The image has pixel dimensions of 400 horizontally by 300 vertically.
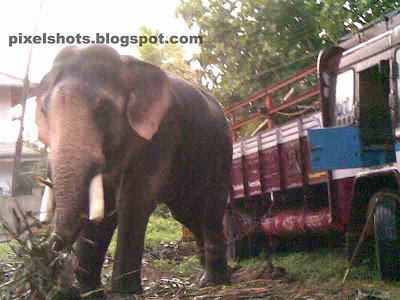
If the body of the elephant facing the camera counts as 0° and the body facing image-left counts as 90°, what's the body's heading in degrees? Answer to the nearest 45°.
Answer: approximately 45°

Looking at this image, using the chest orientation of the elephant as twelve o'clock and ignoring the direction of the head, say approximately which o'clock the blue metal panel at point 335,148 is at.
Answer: The blue metal panel is roughly at 7 o'clock from the elephant.
